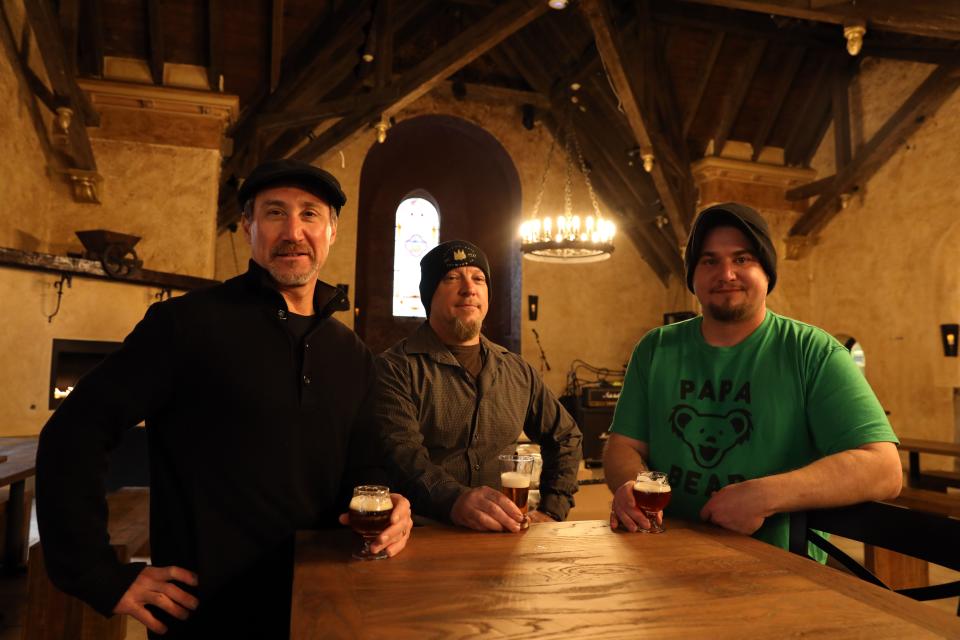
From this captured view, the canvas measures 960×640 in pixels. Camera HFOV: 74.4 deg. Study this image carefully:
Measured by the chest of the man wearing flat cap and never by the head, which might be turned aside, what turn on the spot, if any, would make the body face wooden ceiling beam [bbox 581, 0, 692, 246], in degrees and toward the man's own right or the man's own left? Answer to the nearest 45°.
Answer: approximately 90° to the man's own left

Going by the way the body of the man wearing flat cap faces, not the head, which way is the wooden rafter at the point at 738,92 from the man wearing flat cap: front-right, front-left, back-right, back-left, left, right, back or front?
left

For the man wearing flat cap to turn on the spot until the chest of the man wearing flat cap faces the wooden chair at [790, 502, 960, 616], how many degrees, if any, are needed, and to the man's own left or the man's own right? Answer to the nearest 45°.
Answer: approximately 45° to the man's own left

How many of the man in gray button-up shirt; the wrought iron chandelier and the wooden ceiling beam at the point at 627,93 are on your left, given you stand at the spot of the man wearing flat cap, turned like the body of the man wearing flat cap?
3

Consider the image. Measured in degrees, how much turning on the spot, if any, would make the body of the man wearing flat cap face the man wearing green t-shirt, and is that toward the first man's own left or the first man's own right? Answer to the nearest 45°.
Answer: approximately 45° to the first man's own left

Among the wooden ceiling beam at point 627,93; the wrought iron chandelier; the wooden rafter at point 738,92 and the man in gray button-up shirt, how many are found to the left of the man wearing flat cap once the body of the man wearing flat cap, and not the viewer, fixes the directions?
4

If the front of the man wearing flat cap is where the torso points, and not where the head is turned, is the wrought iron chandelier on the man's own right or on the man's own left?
on the man's own left

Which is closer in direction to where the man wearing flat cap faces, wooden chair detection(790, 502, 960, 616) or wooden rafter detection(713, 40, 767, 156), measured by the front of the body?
the wooden chair

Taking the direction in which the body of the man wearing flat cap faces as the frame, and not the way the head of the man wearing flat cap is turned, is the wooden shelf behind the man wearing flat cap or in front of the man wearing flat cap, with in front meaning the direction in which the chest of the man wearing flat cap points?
behind

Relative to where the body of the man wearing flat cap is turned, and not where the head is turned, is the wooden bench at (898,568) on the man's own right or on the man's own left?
on the man's own left

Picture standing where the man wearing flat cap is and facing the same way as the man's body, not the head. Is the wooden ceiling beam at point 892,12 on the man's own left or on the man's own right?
on the man's own left

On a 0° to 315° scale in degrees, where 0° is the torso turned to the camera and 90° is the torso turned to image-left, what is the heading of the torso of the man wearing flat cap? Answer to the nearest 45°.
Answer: approximately 315°
